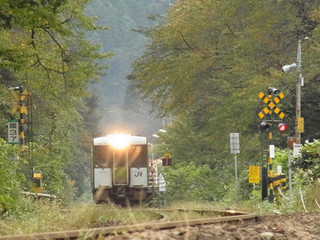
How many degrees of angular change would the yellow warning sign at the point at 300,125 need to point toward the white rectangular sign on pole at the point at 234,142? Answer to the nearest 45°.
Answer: approximately 90° to its right

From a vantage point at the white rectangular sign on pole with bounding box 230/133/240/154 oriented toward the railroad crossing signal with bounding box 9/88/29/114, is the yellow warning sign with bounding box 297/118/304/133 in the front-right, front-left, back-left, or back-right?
back-left

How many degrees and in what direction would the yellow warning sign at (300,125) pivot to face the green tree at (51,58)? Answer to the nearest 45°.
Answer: approximately 45° to its right

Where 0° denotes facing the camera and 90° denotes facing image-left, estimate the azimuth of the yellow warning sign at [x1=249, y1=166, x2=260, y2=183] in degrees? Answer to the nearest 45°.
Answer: approximately 0°

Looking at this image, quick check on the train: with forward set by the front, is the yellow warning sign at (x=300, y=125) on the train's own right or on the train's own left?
on the train's own left

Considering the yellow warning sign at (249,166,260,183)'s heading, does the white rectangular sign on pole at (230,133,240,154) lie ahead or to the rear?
to the rear

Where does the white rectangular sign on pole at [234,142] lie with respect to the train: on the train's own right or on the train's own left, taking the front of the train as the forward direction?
on the train's own left

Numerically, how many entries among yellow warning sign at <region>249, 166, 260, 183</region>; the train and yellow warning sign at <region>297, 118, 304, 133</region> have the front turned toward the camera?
3
